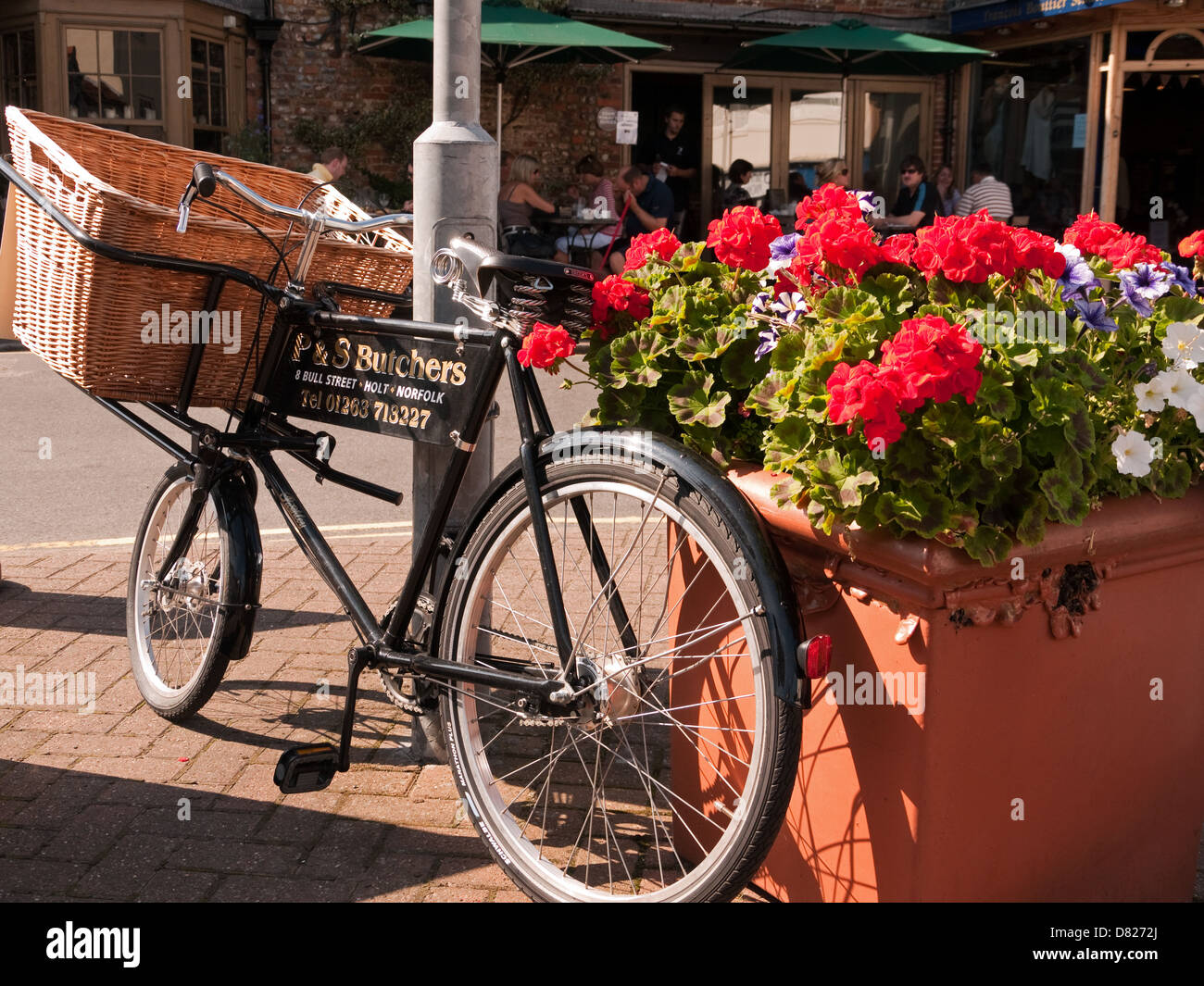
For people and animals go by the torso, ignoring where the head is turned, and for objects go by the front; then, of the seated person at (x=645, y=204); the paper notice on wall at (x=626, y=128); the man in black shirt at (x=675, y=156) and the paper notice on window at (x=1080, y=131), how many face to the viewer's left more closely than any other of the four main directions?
1

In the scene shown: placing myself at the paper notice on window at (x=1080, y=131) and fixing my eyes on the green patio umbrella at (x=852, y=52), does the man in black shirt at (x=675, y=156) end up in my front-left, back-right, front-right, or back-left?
front-right

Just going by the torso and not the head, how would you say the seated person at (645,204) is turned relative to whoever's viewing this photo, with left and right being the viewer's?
facing to the left of the viewer

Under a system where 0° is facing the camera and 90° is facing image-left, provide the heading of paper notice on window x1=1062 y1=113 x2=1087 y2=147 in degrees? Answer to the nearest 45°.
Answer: approximately 0°

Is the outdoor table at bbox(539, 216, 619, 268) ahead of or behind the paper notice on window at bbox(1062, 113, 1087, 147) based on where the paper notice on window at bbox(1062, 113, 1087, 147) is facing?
ahead

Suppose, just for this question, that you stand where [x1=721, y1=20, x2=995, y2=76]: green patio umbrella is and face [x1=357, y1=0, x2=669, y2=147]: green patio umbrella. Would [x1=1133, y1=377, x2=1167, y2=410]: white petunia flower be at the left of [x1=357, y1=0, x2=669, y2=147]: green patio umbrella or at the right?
left

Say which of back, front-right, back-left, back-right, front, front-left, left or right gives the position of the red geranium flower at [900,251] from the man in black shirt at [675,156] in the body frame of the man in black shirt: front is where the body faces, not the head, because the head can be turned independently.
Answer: front

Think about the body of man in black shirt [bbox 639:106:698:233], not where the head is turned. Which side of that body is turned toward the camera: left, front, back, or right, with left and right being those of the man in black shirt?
front

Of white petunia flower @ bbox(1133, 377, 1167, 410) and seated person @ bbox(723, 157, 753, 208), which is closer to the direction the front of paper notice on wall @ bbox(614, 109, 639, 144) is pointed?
the white petunia flower

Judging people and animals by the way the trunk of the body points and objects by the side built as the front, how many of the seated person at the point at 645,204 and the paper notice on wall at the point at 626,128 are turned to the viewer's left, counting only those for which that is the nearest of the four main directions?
1

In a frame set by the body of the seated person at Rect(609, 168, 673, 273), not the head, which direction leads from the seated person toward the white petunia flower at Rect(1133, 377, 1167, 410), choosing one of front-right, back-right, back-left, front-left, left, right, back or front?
left

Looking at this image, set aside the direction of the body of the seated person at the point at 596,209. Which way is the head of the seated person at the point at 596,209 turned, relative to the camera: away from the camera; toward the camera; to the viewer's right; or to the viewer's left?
to the viewer's left

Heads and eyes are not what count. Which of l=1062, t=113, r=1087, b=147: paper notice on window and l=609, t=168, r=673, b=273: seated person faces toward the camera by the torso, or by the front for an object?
the paper notice on window

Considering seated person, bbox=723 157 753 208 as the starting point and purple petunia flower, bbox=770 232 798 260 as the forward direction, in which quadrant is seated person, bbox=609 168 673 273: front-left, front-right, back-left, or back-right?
front-right

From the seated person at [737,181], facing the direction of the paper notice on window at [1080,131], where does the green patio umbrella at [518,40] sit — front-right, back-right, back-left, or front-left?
back-right

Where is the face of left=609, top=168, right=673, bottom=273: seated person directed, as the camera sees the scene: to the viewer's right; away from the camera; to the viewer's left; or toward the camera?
to the viewer's left

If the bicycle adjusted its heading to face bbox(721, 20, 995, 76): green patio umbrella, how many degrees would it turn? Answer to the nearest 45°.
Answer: approximately 45° to its right

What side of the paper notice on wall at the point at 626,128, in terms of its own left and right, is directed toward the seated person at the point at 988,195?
left

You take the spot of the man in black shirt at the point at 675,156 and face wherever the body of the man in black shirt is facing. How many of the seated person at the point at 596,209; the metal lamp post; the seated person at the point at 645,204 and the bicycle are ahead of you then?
4

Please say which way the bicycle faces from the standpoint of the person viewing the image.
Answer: facing away from the viewer and to the left of the viewer

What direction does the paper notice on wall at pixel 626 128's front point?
toward the camera

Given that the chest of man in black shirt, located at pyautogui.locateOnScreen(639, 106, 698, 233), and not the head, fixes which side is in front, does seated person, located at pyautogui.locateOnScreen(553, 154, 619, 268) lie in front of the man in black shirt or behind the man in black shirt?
in front

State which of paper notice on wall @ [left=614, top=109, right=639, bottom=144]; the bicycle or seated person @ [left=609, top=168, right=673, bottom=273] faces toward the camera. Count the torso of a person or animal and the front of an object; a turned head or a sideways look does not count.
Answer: the paper notice on wall
